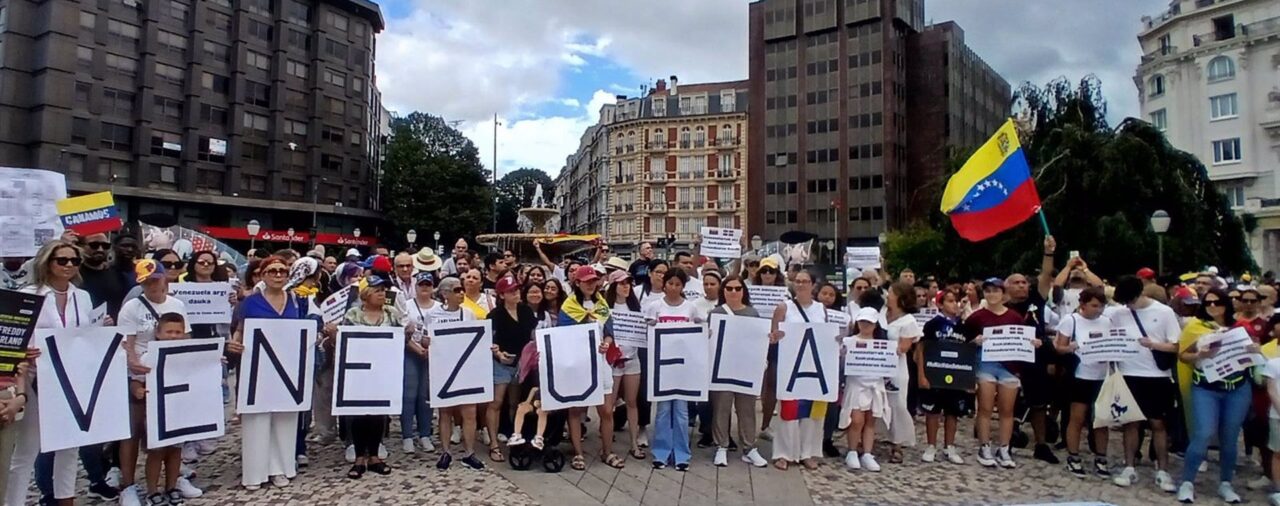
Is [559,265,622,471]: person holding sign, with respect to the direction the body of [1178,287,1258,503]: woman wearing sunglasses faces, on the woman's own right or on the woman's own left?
on the woman's own right

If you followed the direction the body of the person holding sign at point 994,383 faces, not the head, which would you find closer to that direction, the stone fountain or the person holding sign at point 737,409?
the person holding sign

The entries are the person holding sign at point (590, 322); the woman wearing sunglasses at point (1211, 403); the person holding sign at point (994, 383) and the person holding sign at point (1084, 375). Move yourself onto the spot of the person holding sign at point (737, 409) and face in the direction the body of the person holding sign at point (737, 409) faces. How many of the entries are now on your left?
3

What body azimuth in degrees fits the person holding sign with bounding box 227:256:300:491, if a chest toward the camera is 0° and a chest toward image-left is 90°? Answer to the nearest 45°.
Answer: approximately 0°

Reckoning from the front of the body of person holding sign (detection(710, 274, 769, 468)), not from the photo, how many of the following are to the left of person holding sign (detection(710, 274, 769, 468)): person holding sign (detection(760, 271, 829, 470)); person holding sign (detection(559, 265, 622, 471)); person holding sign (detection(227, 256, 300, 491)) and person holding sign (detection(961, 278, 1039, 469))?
2

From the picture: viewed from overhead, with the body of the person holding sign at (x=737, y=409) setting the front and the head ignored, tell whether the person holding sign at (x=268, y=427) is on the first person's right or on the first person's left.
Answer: on the first person's right
